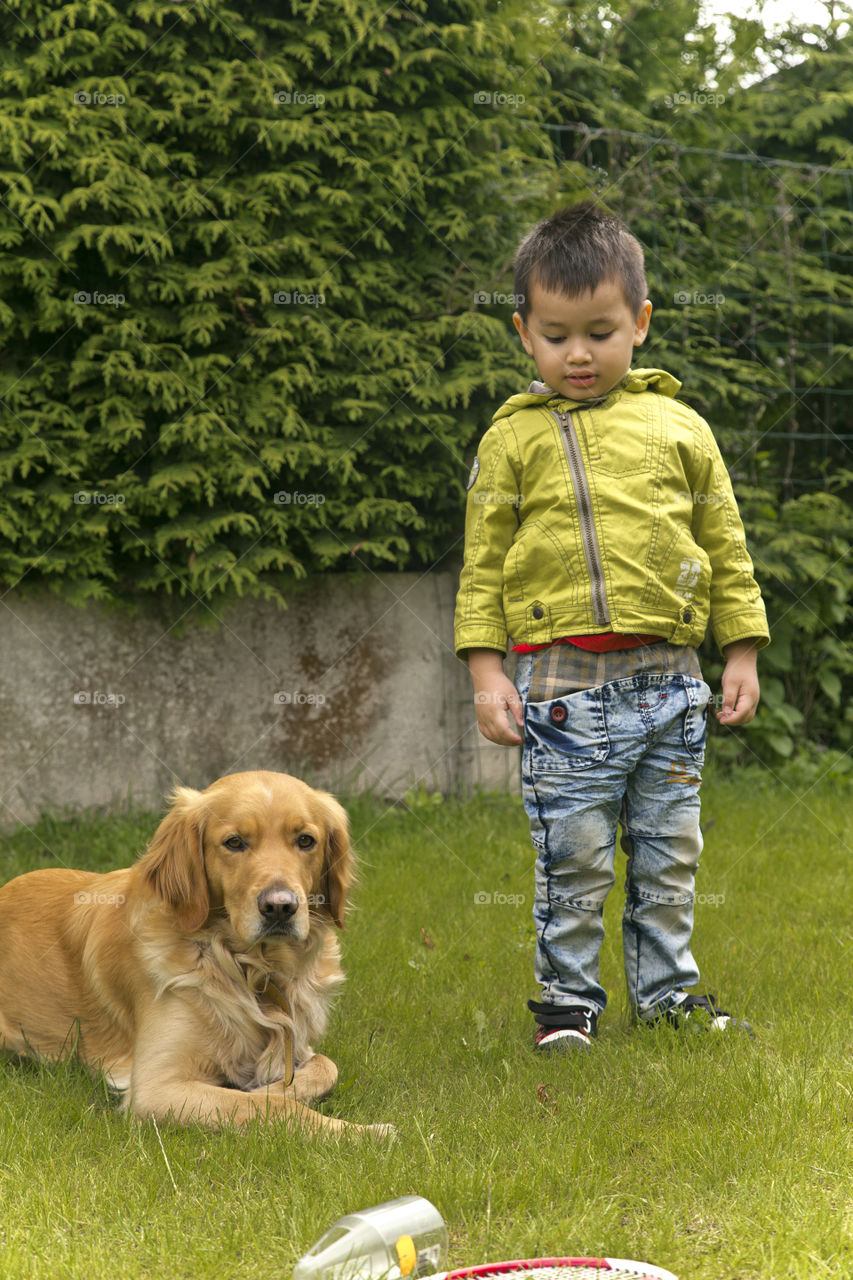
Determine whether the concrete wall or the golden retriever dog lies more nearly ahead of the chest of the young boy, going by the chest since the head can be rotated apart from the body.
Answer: the golden retriever dog

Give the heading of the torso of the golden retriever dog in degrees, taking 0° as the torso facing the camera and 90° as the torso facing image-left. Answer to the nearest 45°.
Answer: approximately 315°

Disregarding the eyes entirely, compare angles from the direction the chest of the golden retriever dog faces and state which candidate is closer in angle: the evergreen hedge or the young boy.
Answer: the young boy

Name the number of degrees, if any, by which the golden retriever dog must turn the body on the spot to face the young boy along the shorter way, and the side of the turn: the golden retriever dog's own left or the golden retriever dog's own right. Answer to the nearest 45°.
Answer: approximately 45° to the golden retriever dog's own left

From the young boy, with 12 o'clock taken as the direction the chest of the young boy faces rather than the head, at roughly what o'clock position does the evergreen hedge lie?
The evergreen hedge is roughly at 5 o'clock from the young boy.

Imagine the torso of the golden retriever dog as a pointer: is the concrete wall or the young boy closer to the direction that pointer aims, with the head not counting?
the young boy

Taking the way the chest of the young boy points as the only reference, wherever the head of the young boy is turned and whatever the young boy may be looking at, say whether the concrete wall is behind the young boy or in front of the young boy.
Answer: behind

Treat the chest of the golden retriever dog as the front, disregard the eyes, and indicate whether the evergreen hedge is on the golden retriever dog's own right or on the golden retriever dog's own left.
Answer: on the golden retriever dog's own left

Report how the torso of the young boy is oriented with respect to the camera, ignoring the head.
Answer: toward the camera

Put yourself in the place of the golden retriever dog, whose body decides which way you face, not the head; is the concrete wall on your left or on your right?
on your left
